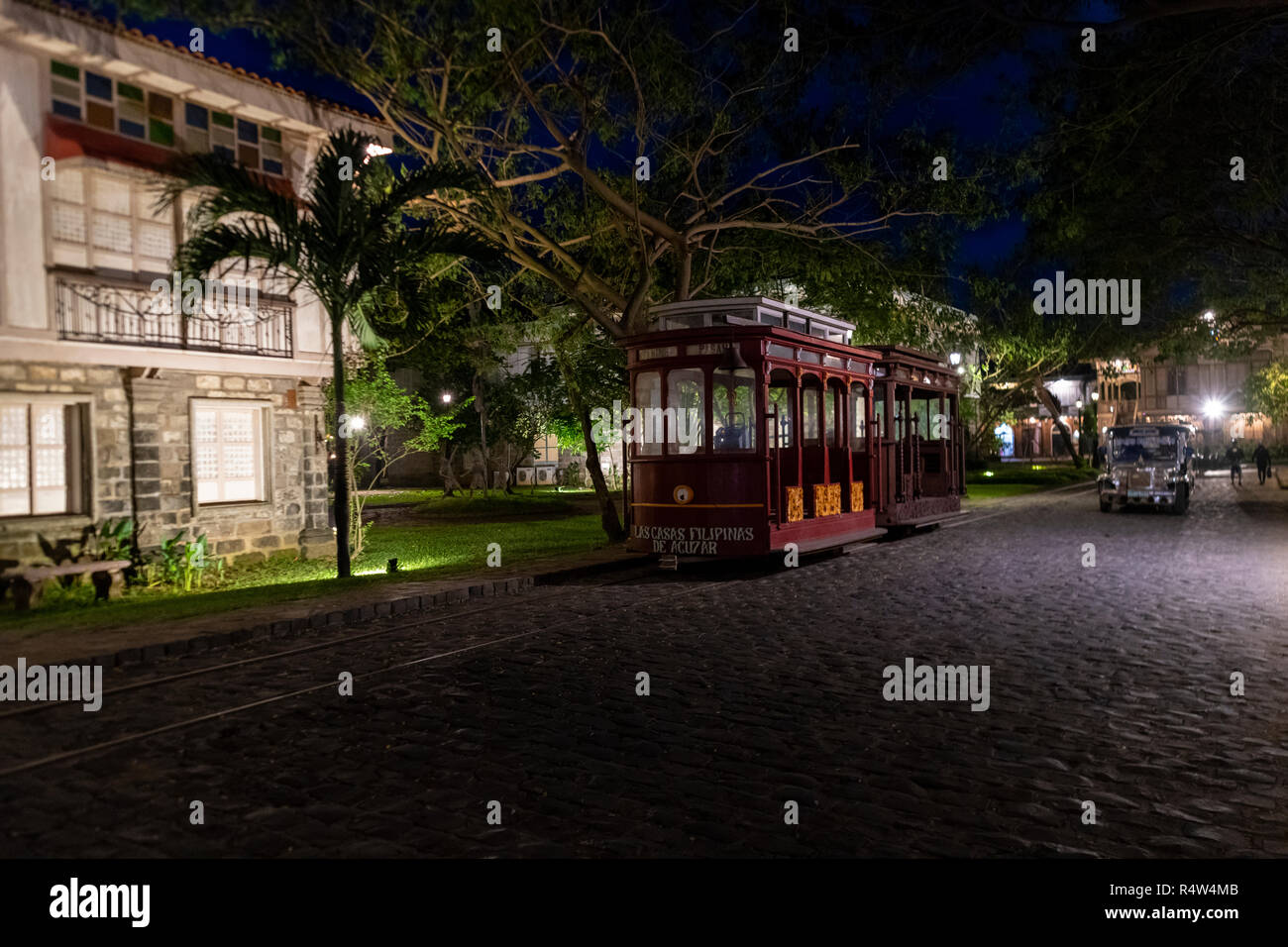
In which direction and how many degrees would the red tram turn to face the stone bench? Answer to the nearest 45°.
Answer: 0° — it already faces it

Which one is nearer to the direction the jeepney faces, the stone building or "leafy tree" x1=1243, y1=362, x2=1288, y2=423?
the stone building

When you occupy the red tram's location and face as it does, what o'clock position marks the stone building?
The stone building is roughly at 1 o'clock from the red tram.

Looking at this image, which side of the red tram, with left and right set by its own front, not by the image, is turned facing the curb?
front

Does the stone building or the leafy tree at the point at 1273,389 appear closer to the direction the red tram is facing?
the stone building

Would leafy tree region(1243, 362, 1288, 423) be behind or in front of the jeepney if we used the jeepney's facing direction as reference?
behind

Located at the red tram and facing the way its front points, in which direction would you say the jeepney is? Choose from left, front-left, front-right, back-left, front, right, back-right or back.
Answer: back

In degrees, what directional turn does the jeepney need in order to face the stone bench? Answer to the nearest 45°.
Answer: approximately 45° to its right

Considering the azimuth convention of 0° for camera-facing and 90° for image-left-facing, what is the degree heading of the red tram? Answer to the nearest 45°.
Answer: approximately 45°

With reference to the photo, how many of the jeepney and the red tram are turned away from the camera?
0

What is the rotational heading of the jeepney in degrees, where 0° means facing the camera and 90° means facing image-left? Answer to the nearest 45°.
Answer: approximately 0°

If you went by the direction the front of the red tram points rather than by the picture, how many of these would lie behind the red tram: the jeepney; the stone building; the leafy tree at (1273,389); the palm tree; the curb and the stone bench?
2

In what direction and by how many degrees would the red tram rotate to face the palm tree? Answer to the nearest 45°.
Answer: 0° — it already faces it

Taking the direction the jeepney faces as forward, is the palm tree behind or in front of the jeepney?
in front
